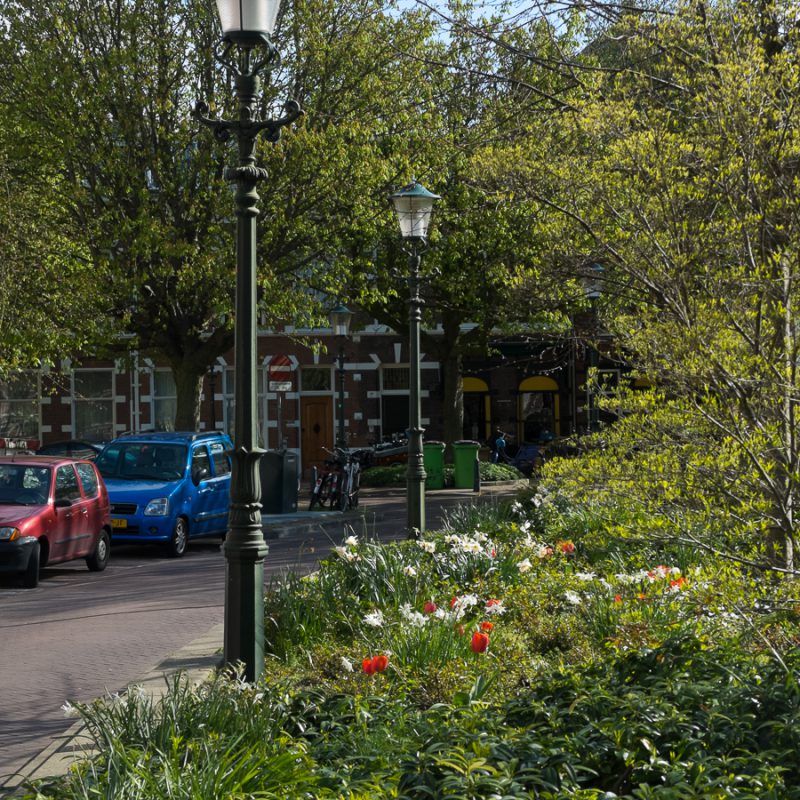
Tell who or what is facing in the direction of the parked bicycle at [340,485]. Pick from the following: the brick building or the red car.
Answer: the brick building

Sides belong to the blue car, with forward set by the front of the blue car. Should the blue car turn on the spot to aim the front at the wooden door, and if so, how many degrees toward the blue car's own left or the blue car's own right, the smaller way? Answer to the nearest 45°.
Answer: approximately 135° to the blue car's own right

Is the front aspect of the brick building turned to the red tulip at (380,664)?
yes

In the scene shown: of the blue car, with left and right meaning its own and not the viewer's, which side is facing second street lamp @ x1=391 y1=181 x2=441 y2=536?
left

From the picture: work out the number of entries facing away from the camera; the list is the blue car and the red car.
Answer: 0

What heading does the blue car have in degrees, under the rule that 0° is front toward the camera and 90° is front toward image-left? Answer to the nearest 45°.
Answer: approximately 45°

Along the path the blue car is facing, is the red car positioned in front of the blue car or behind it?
in front

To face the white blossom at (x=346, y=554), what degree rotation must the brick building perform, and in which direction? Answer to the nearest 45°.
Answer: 0° — it already faces it

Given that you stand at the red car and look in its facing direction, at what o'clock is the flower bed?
The flower bed is roughly at 10 o'clock from the red car.

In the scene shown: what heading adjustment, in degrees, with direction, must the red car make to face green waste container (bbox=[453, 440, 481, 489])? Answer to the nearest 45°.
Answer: approximately 180°

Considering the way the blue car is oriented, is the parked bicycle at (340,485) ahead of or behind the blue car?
behind

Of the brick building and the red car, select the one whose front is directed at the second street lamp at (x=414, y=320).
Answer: the brick building
